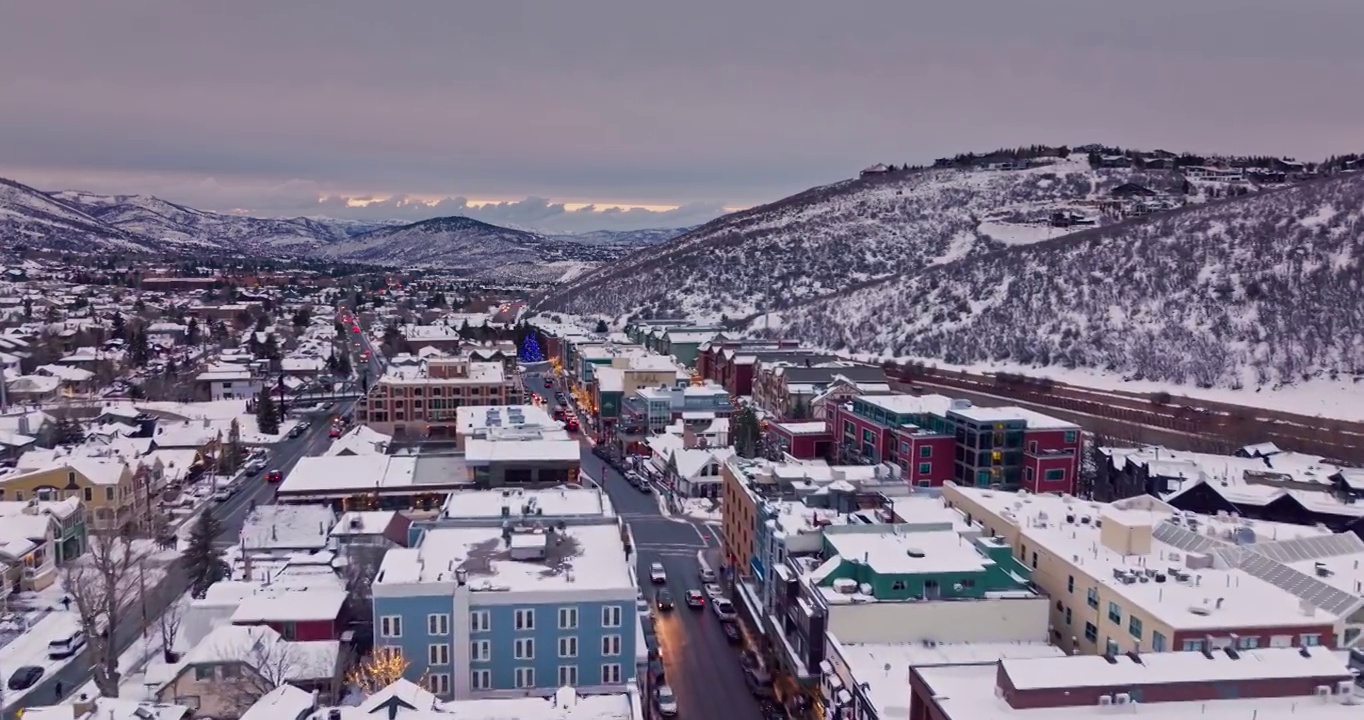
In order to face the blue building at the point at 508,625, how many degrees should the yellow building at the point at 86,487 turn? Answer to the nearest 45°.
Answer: approximately 45° to its right

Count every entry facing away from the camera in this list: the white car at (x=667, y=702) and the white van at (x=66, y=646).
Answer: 0

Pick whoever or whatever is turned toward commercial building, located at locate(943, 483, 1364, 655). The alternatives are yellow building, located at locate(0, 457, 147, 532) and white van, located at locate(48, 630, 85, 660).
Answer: the yellow building

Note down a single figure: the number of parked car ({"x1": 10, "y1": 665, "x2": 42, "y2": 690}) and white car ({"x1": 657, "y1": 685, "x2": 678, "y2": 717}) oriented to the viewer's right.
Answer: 0

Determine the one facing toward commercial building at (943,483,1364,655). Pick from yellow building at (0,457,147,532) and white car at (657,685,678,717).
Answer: the yellow building

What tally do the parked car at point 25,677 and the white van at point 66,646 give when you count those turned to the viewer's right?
0

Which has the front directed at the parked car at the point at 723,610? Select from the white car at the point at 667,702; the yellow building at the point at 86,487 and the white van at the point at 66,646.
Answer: the yellow building

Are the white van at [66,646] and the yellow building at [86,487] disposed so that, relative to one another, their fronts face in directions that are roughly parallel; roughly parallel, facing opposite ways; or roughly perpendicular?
roughly perpendicular

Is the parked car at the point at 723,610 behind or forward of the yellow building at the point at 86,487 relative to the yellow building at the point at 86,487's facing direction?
forward

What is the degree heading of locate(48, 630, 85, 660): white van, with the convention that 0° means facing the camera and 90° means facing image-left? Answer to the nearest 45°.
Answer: approximately 45°

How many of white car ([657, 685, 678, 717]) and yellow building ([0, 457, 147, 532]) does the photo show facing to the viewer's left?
0

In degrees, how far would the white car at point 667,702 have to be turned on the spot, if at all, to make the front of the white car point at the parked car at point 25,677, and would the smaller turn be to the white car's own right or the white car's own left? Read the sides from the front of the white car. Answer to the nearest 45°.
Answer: approximately 90° to the white car's own right
